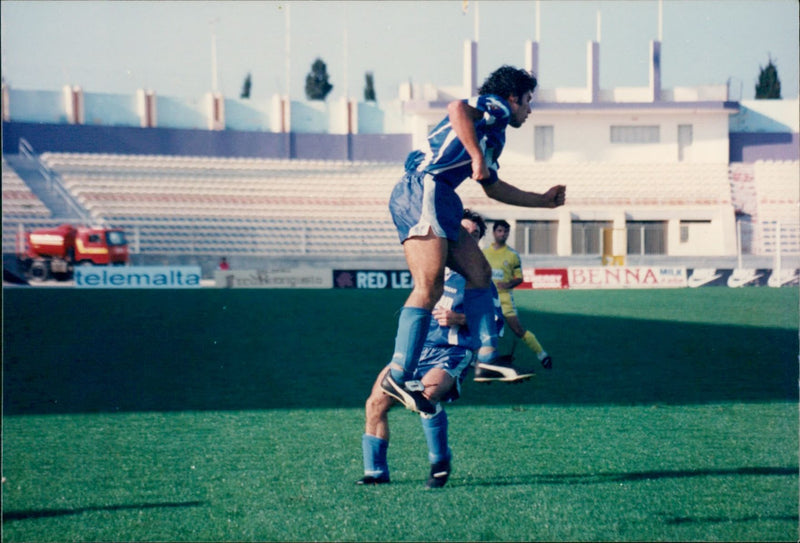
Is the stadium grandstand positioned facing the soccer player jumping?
yes

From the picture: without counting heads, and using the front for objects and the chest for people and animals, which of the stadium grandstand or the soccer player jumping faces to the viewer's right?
the soccer player jumping

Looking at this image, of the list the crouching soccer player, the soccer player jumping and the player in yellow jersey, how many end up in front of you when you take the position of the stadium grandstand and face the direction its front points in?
3

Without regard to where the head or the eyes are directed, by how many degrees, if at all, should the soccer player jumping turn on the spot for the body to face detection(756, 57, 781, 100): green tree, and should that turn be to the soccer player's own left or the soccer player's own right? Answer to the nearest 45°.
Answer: approximately 90° to the soccer player's own left

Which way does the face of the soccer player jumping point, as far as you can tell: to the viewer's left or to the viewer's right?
to the viewer's right

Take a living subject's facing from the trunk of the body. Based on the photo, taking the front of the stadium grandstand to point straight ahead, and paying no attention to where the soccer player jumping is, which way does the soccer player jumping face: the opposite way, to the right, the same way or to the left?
to the left

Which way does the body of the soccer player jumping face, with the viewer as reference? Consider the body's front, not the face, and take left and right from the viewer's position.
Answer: facing to the right of the viewer

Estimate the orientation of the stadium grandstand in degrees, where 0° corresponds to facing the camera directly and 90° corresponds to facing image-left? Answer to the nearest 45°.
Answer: approximately 0°

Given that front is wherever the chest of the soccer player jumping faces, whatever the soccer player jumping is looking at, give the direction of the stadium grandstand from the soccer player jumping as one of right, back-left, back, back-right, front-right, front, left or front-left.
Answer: left

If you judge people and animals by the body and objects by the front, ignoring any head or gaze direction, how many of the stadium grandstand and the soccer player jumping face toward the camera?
1
